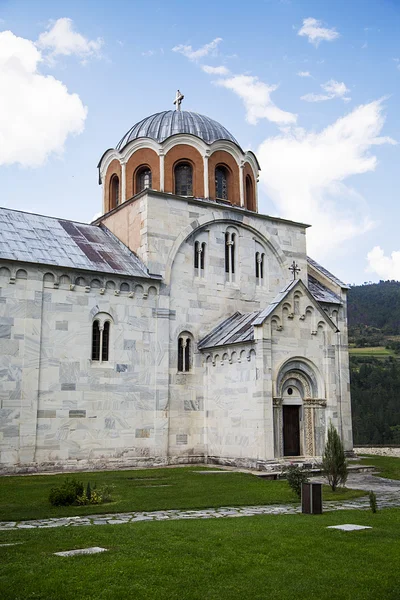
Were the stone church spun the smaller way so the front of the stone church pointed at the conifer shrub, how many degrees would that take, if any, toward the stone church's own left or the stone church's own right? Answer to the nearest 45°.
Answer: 0° — it already faces it

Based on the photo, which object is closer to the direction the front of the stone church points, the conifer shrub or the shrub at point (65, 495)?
the conifer shrub

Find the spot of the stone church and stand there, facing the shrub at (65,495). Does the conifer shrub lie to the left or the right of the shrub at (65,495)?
left

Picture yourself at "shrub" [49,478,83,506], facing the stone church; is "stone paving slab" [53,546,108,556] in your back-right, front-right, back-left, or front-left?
back-right

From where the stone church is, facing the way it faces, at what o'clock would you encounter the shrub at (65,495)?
The shrub is roughly at 2 o'clock from the stone church.

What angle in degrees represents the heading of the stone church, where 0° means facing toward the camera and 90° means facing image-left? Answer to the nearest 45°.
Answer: approximately 315°

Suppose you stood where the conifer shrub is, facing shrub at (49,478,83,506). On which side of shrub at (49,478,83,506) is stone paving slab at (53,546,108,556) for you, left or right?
left

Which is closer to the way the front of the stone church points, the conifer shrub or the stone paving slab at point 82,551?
the conifer shrub

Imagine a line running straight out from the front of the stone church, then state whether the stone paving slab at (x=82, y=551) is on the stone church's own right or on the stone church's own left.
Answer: on the stone church's own right
